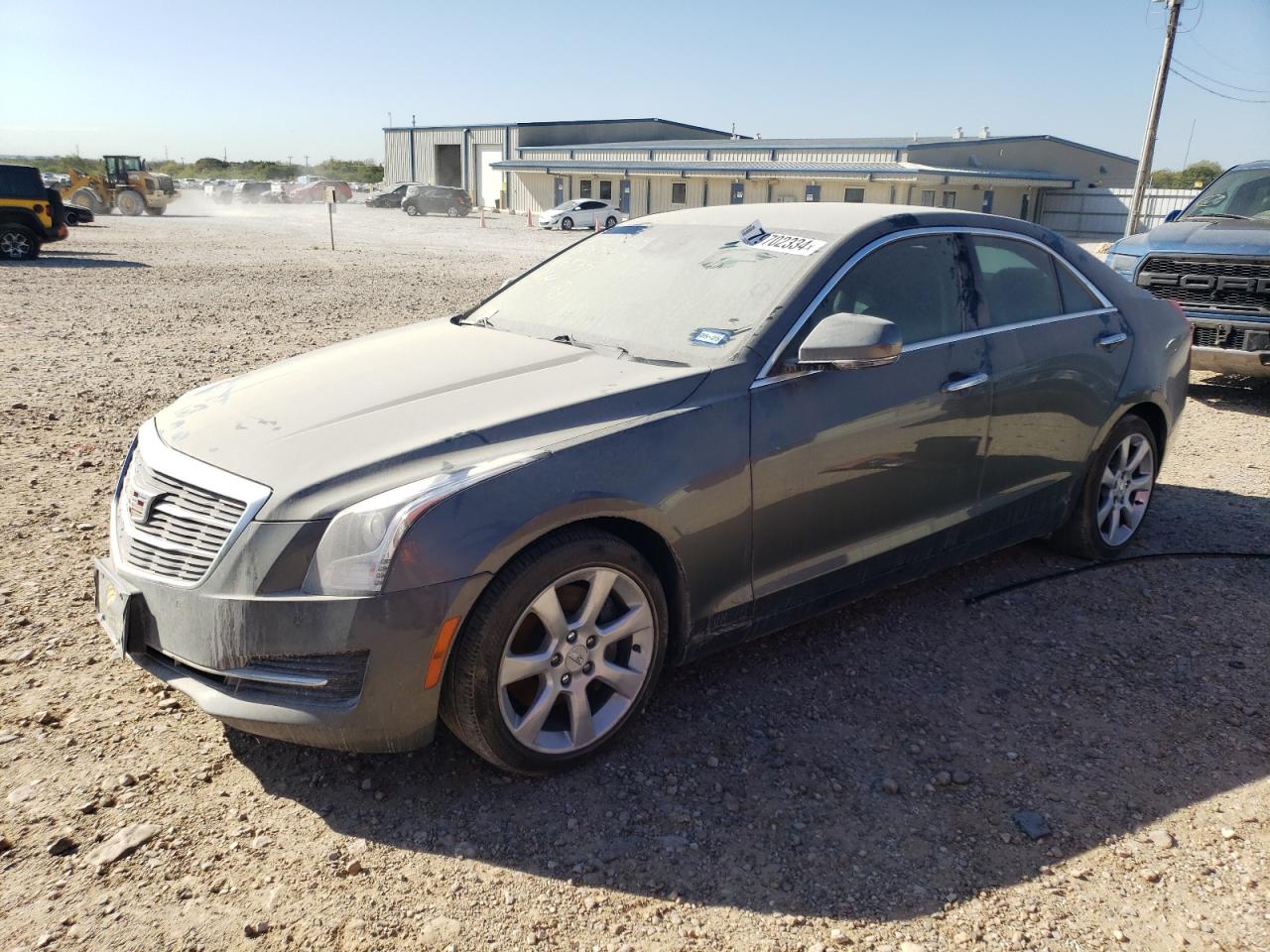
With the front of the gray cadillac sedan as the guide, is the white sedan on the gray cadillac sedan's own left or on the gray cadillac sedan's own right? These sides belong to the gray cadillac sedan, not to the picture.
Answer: on the gray cadillac sedan's own right

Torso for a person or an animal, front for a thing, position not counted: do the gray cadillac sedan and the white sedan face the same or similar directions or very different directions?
same or similar directions

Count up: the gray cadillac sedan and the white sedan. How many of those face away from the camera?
0

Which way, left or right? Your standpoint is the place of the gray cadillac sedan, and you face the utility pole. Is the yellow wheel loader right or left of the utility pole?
left

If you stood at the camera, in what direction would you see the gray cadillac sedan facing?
facing the viewer and to the left of the viewer

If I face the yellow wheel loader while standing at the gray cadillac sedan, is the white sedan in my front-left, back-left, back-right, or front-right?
front-right

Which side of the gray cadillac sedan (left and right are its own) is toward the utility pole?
back

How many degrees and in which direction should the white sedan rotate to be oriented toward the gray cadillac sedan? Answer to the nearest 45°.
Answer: approximately 45° to its left

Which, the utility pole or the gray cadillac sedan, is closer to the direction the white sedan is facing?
the gray cadillac sedan

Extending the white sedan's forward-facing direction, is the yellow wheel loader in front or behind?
in front
